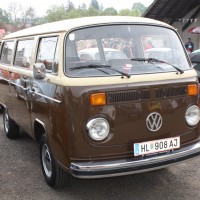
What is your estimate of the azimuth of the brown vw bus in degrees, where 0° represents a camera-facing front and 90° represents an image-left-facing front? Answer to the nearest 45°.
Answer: approximately 315°

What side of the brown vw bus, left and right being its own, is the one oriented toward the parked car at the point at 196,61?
left
